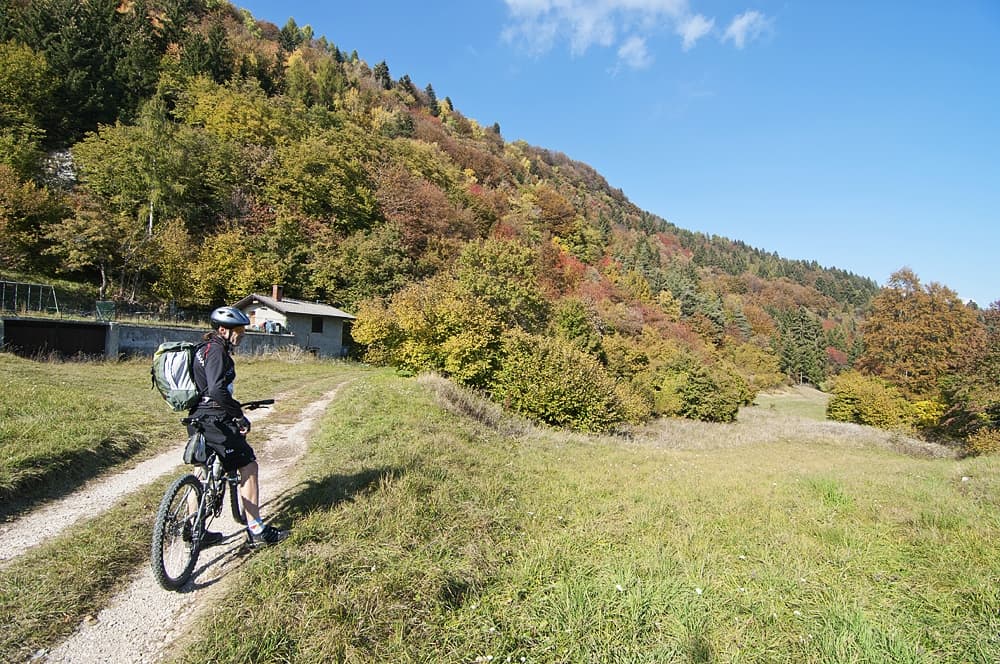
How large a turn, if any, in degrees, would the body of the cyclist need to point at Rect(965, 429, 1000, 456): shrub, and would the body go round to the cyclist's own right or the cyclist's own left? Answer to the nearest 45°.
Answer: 0° — they already face it

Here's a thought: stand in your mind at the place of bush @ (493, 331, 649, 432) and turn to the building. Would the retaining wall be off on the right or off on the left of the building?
left

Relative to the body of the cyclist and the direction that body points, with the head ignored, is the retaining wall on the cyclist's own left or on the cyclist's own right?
on the cyclist's own left

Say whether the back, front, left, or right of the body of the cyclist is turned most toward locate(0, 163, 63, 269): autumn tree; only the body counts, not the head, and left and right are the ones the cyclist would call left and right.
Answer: left

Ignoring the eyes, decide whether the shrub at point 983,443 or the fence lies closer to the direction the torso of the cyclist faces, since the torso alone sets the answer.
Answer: the shrub

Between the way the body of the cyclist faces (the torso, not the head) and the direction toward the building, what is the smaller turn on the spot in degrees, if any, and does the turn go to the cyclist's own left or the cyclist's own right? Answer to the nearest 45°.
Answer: approximately 90° to the cyclist's own left

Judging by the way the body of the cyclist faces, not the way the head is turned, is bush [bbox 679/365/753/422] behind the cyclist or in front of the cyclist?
in front

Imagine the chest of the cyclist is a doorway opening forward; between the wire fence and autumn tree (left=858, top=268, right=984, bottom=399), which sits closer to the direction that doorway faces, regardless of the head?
the autumn tree

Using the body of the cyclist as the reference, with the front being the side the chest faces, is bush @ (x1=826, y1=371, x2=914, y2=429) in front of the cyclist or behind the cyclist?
in front

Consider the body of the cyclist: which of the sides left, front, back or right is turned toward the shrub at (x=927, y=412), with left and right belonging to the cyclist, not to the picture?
front

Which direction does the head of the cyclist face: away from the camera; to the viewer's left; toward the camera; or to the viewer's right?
to the viewer's right

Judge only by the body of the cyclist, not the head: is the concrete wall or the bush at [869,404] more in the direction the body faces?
the bush

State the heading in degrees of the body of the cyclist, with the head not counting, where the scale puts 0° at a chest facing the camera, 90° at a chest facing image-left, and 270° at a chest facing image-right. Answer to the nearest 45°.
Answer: approximately 270°

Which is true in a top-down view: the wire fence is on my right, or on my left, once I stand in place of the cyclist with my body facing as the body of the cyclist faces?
on my left
